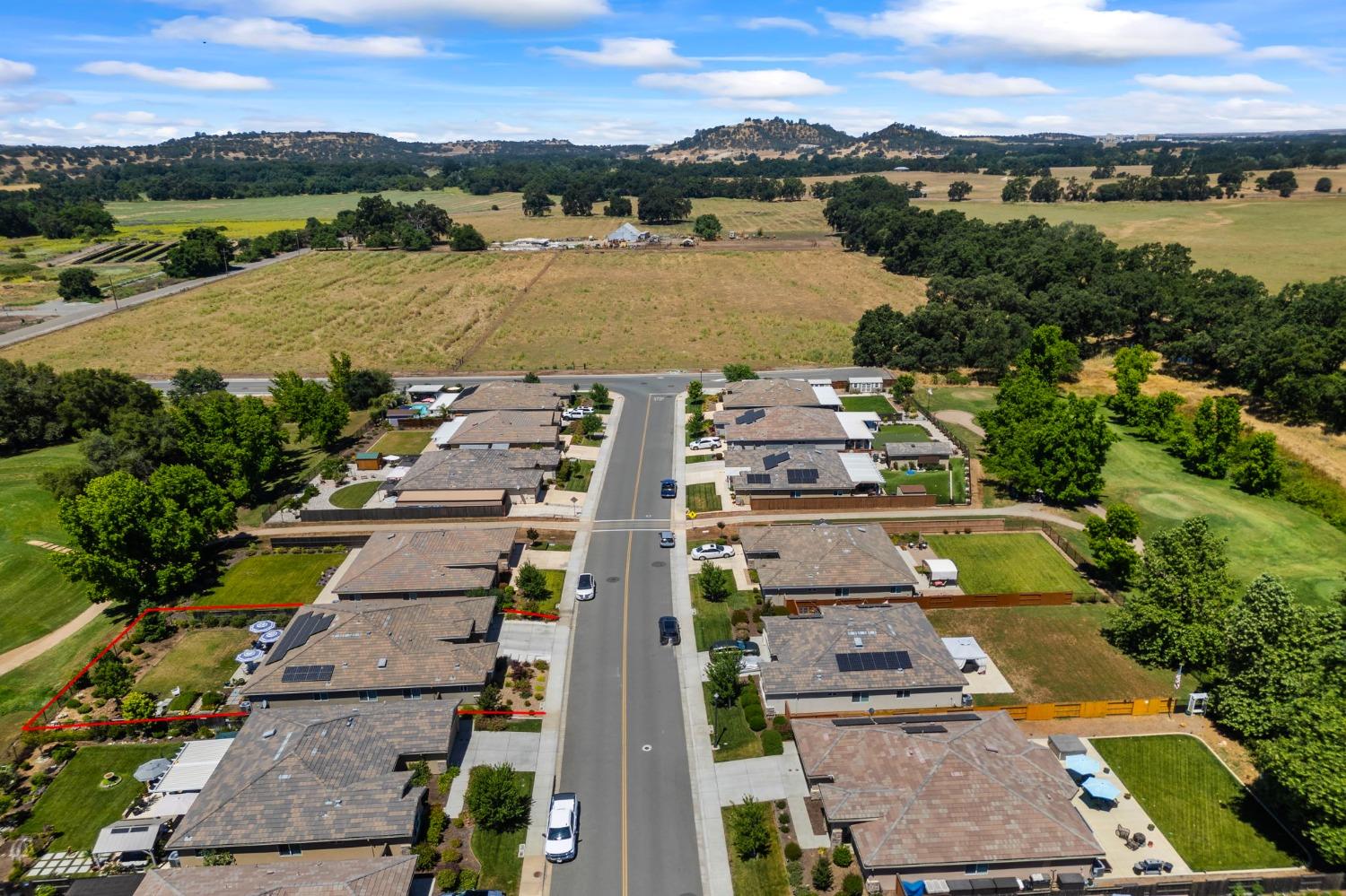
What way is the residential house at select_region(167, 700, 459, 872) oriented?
to the viewer's right

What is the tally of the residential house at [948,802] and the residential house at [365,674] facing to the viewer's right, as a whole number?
1

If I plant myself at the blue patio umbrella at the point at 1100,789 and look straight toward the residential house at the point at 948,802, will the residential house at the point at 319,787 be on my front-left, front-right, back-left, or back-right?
front-right

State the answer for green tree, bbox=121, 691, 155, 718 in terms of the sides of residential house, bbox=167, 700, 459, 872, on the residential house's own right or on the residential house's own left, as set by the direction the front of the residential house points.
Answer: on the residential house's own left

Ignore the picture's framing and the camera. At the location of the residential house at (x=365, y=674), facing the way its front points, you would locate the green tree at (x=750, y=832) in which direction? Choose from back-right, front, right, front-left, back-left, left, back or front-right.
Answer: front-right

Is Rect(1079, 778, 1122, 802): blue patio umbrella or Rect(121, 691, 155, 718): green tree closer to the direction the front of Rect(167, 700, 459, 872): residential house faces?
the blue patio umbrella

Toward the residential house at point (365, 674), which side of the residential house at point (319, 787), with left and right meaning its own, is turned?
left

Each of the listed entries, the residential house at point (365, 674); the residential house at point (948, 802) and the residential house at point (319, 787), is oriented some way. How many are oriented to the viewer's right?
2

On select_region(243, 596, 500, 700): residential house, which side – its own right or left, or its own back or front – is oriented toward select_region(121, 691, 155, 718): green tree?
back

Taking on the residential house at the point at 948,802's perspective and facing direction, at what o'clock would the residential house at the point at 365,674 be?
the residential house at the point at 365,674 is roughly at 12 o'clock from the residential house at the point at 948,802.

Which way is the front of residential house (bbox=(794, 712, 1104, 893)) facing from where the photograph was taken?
facing to the left of the viewer

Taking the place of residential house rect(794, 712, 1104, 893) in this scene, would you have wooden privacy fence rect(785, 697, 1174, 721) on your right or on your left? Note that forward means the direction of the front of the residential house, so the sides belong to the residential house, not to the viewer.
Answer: on your right

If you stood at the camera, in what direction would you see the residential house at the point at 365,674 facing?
facing to the right of the viewer

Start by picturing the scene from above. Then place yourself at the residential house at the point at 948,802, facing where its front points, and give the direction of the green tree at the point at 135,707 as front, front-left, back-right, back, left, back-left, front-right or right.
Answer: front

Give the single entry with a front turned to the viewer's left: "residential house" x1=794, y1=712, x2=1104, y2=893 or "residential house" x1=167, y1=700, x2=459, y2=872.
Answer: "residential house" x1=794, y1=712, x2=1104, y2=893
